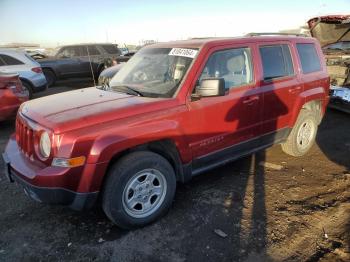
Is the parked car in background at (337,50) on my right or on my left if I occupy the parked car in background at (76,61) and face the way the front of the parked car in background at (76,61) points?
on my left

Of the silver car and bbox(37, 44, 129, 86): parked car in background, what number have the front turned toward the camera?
0

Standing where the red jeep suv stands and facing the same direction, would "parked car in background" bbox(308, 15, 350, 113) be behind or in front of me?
behind

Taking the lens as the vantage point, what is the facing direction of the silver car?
facing away from the viewer and to the left of the viewer

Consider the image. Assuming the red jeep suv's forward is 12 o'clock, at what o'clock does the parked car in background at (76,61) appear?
The parked car in background is roughly at 4 o'clock from the red jeep suv.

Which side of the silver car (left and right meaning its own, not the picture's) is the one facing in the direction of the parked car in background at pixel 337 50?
back

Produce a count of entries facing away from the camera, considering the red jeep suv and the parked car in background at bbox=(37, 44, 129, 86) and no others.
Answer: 0

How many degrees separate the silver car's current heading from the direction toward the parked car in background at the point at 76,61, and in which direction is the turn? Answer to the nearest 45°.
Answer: approximately 90° to its right

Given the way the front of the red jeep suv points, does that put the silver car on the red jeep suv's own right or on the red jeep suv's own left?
on the red jeep suv's own right

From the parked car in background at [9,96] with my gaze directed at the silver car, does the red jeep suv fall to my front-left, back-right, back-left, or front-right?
back-right

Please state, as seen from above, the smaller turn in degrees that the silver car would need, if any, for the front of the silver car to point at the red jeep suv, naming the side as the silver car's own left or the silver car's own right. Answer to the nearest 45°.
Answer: approximately 135° to the silver car's own left
